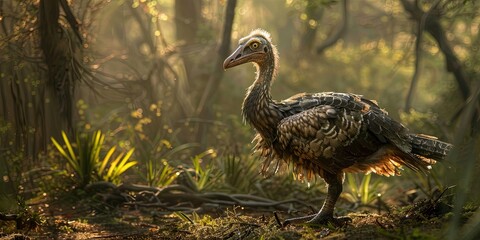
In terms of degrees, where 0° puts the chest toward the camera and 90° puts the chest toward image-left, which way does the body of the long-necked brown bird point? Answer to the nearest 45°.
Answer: approximately 90°

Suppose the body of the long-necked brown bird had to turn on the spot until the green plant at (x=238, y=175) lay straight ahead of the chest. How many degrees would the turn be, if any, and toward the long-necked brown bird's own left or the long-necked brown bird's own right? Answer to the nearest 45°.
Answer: approximately 45° to the long-necked brown bird's own right

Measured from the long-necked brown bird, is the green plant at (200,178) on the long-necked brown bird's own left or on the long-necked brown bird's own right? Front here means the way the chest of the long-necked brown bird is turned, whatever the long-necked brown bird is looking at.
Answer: on the long-necked brown bird's own right

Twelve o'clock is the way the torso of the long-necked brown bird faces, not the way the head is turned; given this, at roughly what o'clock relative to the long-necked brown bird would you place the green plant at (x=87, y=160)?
The green plant is roughly at 1 o'clock from the long-necked brown bird.

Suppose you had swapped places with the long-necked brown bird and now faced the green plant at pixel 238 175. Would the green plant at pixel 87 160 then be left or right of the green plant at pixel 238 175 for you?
left
